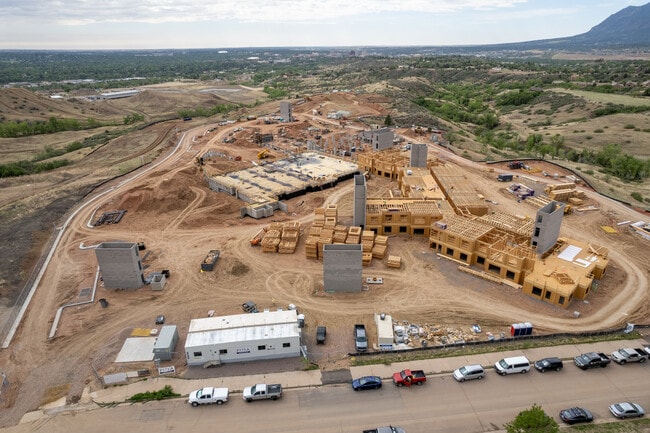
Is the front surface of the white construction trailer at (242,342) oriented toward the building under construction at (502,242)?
no

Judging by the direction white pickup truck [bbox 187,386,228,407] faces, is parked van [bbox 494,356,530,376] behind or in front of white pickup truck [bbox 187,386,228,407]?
behind

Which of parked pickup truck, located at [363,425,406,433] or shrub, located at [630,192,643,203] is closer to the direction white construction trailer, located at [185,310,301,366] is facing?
the parked pickup truck

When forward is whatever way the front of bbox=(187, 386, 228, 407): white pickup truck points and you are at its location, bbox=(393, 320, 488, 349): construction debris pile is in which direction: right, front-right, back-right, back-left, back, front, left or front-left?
back

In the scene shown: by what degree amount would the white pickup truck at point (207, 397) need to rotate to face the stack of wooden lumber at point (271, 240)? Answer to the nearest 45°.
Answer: approximately 135° to its right

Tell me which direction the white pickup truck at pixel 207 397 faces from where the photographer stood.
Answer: facing to the left of the viewer

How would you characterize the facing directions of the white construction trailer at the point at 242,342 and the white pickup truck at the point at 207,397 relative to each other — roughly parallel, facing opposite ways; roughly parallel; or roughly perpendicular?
roughly perpendicular

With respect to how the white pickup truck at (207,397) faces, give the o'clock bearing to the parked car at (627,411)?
The parked car is roughly at 7 o'clock from the white pickup truck.

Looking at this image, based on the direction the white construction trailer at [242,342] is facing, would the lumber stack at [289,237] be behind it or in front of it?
behind

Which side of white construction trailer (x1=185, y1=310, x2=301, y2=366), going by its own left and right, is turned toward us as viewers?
front

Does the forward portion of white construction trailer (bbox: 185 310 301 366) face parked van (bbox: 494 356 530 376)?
no

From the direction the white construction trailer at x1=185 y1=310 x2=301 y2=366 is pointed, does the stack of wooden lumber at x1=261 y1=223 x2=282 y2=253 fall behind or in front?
behind

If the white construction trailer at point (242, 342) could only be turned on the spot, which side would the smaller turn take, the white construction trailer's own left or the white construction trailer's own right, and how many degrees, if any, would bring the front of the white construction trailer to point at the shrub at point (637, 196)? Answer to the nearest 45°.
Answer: approximately 90° to the white construction trailer's own left

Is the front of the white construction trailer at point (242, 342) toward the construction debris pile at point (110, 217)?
no

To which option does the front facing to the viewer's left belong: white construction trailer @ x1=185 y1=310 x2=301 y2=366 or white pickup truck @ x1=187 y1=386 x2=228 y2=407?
the white pickup truck

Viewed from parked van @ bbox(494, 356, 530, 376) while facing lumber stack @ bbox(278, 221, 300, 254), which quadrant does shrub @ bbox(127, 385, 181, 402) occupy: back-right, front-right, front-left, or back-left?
front-left

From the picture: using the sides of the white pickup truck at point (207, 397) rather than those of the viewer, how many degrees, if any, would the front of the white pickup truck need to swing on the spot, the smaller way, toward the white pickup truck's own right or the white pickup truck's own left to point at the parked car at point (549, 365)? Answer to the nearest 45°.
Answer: approximately 180°

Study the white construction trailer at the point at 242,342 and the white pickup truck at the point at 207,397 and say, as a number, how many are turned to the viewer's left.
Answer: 1
